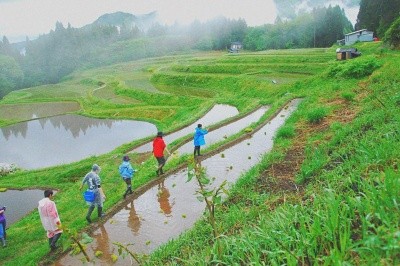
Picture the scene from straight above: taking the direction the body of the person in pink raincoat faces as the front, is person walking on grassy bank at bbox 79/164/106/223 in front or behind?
in front

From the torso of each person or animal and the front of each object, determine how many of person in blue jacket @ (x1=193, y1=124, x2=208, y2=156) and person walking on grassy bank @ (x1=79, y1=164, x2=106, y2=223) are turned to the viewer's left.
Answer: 0

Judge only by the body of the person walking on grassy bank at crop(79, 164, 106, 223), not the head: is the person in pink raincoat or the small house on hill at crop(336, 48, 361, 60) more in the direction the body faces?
the small house on hill

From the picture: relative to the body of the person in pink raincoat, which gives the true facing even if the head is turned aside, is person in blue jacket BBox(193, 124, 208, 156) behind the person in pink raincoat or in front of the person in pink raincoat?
in front

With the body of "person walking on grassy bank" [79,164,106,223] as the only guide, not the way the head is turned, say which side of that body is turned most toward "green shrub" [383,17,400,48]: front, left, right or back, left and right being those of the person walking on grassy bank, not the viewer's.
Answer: front

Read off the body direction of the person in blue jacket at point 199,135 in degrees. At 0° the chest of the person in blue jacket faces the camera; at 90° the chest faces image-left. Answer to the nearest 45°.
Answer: approximately 225°

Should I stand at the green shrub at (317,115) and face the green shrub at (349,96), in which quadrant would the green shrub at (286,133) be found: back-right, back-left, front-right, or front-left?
back-left

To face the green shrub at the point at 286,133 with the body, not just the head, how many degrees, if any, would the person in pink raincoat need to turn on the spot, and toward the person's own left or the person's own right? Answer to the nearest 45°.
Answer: approximately 45° to the person's own right

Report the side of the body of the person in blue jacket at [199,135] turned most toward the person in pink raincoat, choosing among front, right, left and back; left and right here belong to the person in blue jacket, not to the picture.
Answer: back

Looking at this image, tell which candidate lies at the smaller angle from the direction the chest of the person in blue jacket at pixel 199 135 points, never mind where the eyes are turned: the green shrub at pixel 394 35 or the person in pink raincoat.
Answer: the green shrub

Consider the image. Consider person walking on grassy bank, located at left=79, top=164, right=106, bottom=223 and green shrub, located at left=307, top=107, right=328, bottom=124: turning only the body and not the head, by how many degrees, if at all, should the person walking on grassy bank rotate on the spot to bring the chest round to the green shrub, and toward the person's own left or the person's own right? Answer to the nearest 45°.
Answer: approximately 45° to the person's own right

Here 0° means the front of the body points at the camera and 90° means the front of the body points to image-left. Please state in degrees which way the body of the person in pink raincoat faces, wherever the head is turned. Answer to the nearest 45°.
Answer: approximately 225°
